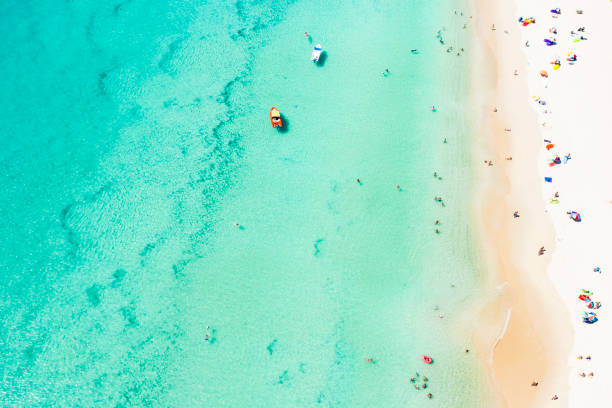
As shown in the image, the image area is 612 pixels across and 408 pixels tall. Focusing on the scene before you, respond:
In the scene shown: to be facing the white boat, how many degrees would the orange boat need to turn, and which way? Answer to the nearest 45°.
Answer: approximately 45° to its right

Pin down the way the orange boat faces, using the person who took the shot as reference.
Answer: facing away from the viewer
